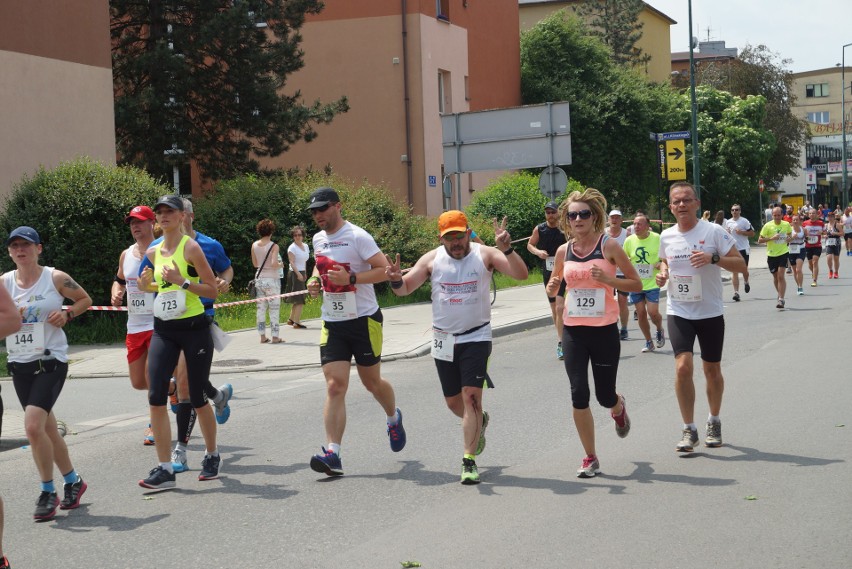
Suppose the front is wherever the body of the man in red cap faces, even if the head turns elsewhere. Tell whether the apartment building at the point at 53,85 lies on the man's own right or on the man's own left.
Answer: on the man's own right

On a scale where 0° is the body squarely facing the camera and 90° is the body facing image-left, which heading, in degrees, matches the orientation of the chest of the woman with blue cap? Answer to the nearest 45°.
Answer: approximately 45°

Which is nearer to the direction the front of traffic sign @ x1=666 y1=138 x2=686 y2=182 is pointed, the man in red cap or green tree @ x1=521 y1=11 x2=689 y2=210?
the man in red cap

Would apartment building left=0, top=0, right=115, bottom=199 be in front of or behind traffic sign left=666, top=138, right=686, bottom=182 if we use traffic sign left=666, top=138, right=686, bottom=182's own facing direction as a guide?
in front

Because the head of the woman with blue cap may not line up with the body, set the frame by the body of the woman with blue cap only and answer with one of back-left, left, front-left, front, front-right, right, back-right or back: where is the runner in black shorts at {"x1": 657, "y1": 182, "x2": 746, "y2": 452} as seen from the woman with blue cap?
back-left

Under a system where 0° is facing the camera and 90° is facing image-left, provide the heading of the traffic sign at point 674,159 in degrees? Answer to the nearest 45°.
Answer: approximately 0°

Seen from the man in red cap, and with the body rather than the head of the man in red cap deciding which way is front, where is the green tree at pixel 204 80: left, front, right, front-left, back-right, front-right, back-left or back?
back-right

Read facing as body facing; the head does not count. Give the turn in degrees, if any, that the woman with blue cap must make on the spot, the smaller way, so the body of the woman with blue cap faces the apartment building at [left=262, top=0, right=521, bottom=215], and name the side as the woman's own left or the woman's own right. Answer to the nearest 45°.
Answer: approximately 135° to the woman's own right

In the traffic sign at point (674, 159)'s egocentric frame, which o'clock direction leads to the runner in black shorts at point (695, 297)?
The runner in black shorts is roughly at 12 o'clock from the traffic sign.

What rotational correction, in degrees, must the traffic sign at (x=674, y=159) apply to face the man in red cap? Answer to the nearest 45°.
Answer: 0° — it already faces them

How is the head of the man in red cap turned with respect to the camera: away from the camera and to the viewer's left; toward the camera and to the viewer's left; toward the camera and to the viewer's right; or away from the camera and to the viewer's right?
toward the camera and to the viewer's left
